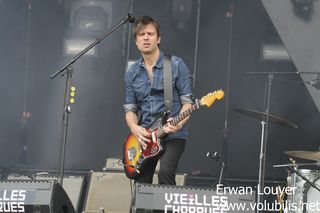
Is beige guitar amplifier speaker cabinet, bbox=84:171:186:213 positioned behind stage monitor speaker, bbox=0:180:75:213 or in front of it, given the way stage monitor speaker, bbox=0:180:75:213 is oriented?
in front

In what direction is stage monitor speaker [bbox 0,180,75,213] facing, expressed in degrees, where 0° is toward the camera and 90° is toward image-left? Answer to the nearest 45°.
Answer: approximately 225°

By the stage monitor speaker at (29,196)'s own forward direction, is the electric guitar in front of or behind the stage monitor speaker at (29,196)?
in front

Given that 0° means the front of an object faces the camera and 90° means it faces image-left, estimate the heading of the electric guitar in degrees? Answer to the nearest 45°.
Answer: approximately 0°

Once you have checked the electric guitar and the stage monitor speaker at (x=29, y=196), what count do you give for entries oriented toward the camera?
1

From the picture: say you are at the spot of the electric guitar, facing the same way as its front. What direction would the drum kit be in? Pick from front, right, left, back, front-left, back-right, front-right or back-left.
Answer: back-left
